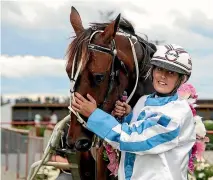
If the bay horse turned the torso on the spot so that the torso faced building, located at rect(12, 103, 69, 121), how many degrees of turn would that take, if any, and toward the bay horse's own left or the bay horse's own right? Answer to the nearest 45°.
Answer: approximately 135° to the bay horse's own right

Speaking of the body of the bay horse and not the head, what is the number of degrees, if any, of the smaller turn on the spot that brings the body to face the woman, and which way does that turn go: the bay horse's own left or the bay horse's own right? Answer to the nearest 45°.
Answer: approximately 90° to the bay horse's own left

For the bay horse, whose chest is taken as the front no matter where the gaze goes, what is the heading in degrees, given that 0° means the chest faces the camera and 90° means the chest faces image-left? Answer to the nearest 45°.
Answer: approximately 45°

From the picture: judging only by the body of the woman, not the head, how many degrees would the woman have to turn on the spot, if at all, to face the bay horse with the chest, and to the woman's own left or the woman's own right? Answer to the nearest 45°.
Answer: approximately 90° to the woman's own right

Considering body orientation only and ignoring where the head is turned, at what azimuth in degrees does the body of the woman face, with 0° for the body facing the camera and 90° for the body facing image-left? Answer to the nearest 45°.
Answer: approximately 45°
